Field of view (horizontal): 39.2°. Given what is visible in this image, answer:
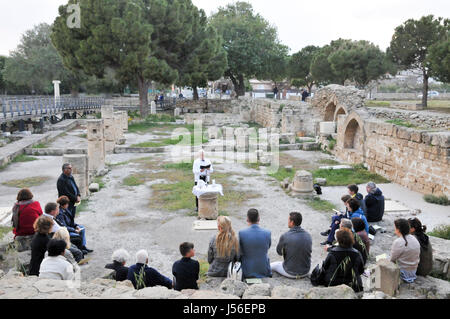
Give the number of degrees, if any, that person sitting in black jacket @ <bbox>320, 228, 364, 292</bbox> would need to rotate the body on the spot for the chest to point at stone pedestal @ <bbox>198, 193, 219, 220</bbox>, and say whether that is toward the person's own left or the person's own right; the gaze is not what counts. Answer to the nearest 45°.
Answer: approximately 45° to the person's own left

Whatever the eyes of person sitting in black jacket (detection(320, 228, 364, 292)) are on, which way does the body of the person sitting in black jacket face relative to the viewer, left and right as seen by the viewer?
facing away from the viewer

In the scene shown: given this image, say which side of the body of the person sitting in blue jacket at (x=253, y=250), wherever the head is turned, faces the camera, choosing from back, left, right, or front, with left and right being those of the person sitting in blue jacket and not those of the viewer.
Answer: back

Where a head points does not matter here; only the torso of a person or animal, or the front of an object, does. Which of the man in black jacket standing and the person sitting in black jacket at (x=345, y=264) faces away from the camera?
the person sitting in black jacket

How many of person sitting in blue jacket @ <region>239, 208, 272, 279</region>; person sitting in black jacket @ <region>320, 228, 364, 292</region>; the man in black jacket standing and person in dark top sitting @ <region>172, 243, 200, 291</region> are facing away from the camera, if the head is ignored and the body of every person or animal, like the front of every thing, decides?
3

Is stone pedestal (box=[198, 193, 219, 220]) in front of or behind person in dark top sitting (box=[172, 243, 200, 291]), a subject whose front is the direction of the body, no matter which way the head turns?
in front

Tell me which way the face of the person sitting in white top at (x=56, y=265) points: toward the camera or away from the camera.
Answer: away from the camera

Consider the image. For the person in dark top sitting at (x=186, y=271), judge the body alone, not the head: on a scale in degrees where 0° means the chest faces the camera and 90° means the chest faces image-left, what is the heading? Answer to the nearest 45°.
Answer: approximately 180°

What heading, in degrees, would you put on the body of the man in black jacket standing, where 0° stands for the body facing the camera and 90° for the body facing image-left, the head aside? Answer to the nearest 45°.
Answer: approximately 315°

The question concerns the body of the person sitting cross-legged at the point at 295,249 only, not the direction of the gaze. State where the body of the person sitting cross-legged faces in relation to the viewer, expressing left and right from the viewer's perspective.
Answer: facing away from the viewer and to the left of the viewer
